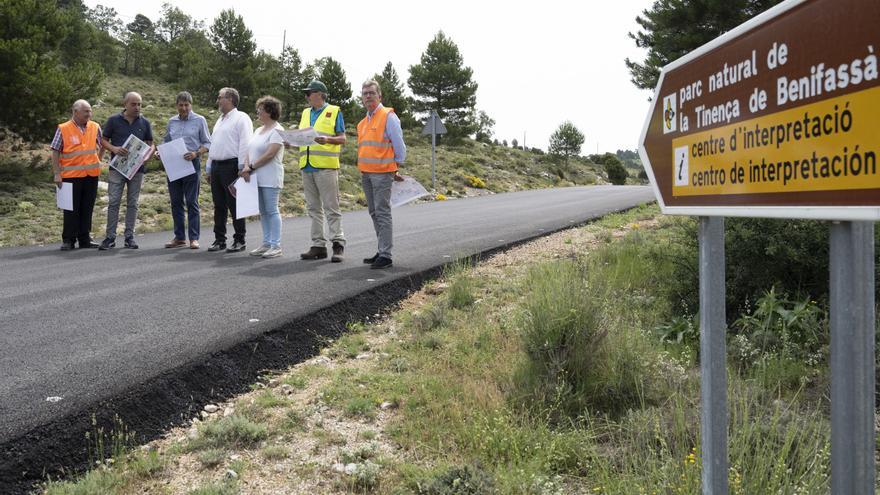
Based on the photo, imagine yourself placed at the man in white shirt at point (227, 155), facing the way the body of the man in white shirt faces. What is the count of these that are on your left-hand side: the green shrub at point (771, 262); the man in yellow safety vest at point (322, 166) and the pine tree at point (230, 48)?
2

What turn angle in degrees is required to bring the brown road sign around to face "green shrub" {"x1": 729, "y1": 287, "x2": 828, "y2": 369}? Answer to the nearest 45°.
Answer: approximately 135° to its right

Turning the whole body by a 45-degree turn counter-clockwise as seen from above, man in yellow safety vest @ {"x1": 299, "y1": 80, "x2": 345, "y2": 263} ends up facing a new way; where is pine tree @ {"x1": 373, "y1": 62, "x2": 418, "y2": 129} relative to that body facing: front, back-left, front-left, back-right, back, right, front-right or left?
back

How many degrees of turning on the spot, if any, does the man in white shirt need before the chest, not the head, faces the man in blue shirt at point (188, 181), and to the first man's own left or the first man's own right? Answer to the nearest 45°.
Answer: approximately 90° to the first man's own right

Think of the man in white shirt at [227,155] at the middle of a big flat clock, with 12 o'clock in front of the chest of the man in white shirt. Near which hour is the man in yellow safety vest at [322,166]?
The man in yellow safety vest is roughly at 9 o'clock from the man in white shirt.

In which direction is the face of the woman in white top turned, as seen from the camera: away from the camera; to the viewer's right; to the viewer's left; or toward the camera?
to the viewer's left

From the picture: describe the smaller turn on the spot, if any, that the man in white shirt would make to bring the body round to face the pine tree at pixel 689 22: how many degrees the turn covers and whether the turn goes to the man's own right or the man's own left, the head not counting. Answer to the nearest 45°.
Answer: approximately 180°

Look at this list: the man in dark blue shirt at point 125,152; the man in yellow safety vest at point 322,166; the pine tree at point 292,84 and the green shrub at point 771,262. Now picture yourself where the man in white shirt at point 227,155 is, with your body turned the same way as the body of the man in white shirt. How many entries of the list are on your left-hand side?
2
